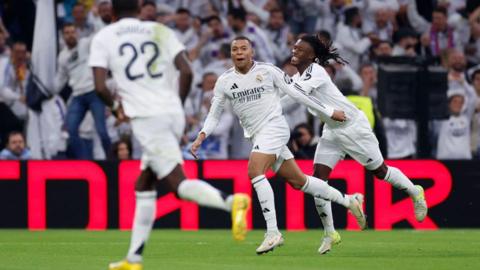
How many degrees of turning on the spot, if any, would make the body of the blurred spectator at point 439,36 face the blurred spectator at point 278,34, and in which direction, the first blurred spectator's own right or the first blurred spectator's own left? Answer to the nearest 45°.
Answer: approximately 90° to the first blurred spectator's own right

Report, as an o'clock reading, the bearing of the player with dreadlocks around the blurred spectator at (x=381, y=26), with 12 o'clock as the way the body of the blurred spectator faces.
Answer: The player with dreadlocks is roughly at 12 o'clock from the blurred spectator.

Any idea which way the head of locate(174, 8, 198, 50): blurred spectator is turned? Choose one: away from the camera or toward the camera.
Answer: toward the camera

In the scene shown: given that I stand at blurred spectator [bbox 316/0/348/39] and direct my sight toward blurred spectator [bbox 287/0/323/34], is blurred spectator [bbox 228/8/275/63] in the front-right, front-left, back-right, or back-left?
front-left

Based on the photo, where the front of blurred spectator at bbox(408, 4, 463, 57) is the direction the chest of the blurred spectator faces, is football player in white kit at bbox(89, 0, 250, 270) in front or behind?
in front

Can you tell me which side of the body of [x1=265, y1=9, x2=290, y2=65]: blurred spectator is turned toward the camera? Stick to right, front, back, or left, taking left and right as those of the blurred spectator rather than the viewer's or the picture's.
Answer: front

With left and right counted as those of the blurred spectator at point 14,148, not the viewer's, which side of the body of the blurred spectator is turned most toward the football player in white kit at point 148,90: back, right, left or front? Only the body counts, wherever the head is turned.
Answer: front

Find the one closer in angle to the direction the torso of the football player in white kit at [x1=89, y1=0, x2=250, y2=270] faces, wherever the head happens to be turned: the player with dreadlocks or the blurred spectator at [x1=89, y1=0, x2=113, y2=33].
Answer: the blurred spectator

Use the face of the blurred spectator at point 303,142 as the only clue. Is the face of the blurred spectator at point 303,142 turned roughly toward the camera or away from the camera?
toward the camera

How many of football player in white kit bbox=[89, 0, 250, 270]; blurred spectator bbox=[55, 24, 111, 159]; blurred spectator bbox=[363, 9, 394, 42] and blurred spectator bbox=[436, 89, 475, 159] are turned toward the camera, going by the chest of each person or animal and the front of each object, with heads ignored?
3

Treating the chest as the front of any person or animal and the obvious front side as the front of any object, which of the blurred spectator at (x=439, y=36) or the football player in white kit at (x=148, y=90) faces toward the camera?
the blurred spectator

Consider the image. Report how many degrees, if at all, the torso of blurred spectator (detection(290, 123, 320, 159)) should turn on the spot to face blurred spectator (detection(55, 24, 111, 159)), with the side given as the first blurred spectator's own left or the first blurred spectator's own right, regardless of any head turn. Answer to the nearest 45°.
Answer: approximately 90° to the first blurred spectator's own right

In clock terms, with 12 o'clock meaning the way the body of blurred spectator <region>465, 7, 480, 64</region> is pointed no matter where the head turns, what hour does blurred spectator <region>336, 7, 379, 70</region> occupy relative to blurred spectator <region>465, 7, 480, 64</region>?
blurred spectator <region>336, 7, 379, 70</region> is roughly at 2 o'clock from blurred spectator <region>465, 7, 480, 64</region>.

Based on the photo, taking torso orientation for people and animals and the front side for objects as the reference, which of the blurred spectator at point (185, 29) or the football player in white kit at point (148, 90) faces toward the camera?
the blurred spectator

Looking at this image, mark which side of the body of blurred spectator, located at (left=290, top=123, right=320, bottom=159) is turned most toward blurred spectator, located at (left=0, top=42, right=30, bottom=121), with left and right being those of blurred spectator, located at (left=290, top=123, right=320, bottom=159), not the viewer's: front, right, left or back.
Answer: right
